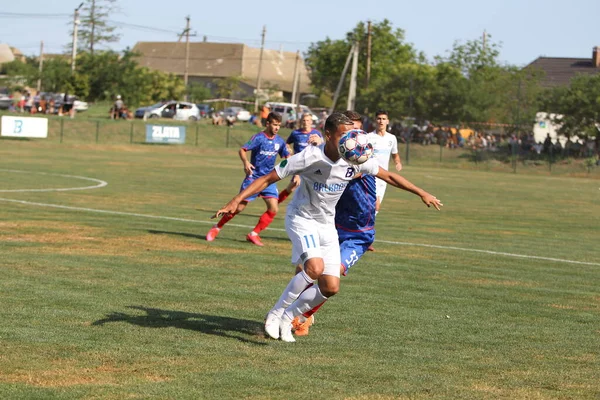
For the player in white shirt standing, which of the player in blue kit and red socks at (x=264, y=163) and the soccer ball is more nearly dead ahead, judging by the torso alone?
the soccer ball

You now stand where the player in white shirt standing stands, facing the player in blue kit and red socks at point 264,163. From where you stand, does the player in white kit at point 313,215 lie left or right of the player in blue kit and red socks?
left

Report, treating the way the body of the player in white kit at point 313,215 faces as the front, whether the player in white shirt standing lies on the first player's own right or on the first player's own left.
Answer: on the first player's own left

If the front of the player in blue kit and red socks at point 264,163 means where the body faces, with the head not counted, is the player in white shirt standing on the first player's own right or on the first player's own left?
on the first player's own left

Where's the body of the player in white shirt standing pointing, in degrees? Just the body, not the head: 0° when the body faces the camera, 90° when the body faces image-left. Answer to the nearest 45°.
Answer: approximately 0°
